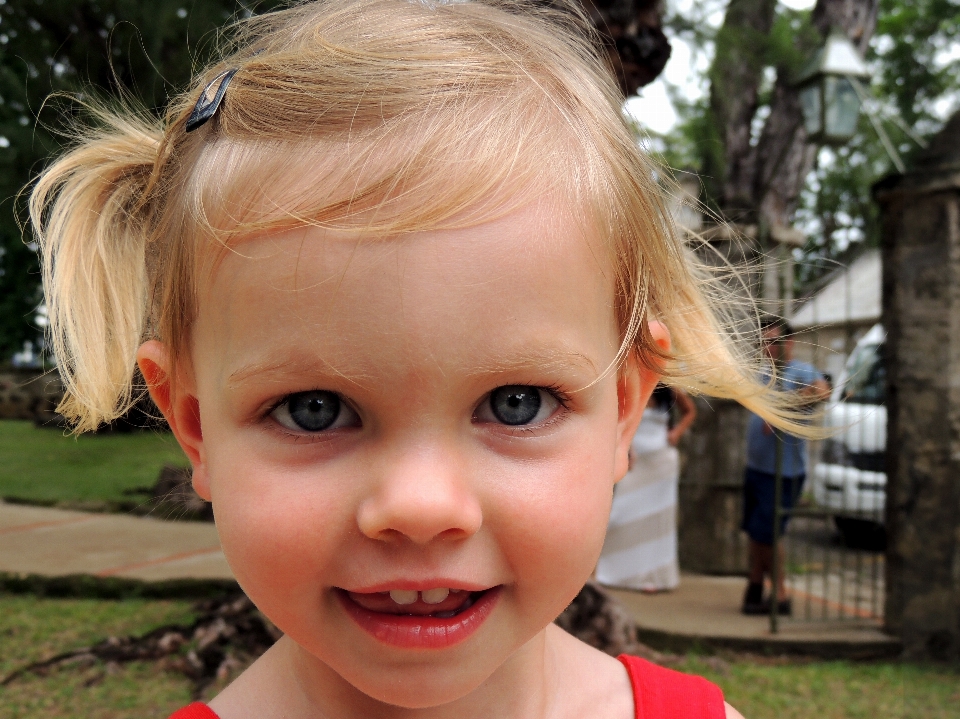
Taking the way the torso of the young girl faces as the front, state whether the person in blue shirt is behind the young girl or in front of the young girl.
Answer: behind

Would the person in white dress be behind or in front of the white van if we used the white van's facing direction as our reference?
in front

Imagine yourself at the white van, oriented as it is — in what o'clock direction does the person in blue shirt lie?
The person in blue shirt is roughly at 12 o'clock from the white van.

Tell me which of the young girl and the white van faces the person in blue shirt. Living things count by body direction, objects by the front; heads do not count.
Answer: the white van

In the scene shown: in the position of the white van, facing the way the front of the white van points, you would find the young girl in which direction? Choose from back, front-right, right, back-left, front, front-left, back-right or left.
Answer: front-left

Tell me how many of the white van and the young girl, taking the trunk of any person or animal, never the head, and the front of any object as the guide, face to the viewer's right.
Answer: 0

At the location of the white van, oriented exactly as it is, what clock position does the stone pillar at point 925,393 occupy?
The stone pillar is roughly at 10 o'clock from the white van.

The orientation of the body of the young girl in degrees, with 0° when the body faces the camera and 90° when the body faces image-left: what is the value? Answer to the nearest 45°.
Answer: approximately 0°

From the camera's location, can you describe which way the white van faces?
facing the viewer and to the left of the viewer

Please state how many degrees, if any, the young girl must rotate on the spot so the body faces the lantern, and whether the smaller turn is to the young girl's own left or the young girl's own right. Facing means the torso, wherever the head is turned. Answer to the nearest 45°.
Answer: approximately 135° to the young girl's own left
